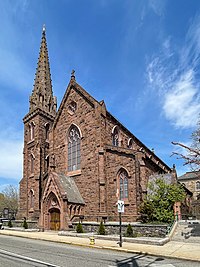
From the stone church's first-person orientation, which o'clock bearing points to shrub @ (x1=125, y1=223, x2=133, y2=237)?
The shrub is roughly at 10 o'clock from the stone church.

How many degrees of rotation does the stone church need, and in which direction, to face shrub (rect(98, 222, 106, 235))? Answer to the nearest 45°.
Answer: approximately 45° to its left

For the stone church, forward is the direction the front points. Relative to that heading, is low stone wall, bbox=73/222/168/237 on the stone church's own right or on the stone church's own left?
on the stone church's own left

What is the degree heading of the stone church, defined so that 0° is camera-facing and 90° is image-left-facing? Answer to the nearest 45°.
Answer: approximately 45°

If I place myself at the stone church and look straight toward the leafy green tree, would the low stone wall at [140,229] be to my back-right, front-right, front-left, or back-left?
front-right
